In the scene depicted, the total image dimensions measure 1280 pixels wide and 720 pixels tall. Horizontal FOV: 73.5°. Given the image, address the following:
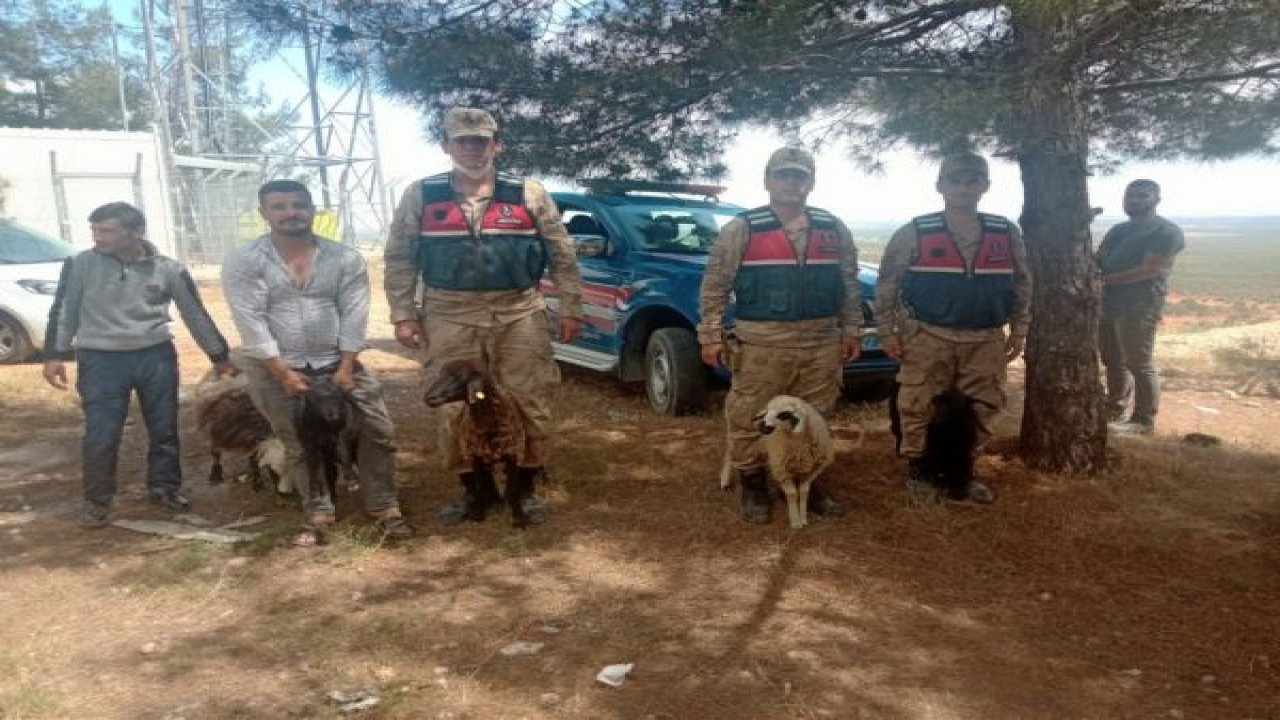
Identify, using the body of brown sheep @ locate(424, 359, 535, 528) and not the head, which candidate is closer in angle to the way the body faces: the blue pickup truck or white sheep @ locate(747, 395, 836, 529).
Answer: the white sheep

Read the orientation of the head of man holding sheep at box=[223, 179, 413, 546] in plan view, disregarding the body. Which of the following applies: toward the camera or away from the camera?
toward the camera

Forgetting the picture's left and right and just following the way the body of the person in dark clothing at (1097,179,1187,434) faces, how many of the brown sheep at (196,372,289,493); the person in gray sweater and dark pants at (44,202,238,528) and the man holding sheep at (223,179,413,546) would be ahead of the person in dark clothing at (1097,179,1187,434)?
3

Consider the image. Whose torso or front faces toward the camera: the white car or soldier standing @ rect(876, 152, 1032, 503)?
the soldier standing

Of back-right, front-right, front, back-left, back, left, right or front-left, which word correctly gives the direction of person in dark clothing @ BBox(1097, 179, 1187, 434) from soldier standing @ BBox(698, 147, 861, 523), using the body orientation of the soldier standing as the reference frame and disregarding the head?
back-left

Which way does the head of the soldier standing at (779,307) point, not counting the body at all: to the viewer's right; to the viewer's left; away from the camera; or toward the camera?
toward the camera

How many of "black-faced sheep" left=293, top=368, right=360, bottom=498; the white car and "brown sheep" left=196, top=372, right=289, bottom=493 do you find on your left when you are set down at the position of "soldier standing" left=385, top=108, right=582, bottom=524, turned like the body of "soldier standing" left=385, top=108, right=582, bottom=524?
0

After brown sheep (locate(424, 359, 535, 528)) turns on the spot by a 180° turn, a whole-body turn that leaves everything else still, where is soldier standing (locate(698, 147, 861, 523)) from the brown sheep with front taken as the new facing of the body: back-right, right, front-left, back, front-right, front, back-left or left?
right

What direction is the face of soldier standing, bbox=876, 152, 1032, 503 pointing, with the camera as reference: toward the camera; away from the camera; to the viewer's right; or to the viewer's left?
toward the camera

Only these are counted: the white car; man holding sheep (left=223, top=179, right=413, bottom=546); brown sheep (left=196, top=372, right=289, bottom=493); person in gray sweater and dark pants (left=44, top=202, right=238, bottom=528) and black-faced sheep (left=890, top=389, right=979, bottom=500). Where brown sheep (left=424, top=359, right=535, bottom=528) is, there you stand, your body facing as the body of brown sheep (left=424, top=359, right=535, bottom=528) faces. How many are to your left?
1

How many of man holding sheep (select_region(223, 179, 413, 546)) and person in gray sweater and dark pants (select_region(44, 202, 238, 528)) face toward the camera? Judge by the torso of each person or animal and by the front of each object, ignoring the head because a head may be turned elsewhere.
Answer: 2

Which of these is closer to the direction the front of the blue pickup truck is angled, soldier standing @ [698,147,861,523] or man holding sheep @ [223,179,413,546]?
the soldier standing

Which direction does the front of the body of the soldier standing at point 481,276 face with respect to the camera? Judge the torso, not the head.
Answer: toward the camera

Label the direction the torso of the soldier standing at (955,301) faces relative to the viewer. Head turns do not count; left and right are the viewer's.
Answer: facing the viewer

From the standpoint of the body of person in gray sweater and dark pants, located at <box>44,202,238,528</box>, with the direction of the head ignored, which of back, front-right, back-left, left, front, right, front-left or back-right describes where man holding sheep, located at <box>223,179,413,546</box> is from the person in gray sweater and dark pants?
front-left

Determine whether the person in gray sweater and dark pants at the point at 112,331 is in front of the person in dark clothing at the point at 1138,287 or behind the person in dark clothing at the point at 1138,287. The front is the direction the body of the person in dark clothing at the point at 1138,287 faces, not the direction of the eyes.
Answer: in front
